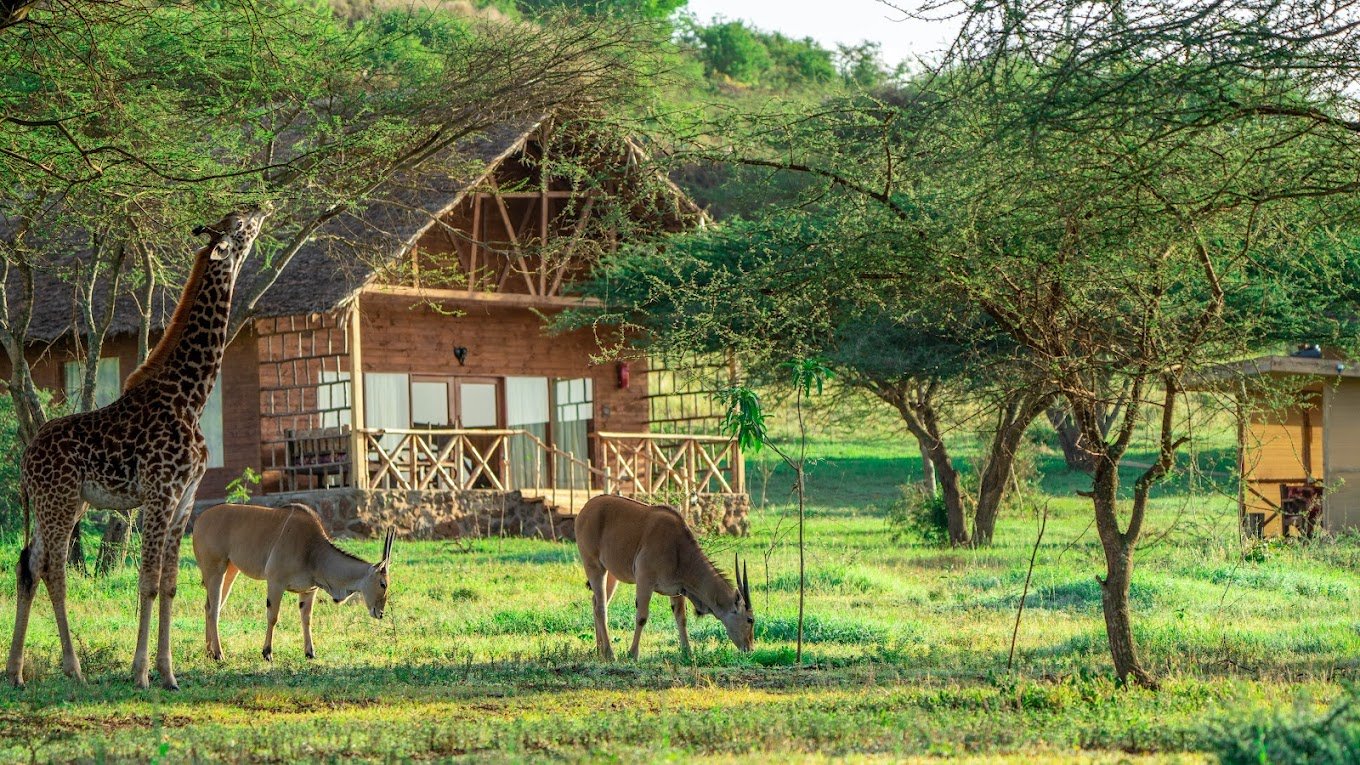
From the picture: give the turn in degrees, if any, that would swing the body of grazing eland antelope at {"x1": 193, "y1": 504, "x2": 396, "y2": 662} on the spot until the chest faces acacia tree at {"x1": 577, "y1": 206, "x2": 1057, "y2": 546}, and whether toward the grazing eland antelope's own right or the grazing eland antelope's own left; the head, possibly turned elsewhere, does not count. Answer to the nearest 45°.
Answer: approximately 45° to the grazing eland antelope's own left

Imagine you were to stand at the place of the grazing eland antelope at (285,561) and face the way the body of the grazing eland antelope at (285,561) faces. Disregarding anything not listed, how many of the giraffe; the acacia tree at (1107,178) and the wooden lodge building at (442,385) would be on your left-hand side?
1

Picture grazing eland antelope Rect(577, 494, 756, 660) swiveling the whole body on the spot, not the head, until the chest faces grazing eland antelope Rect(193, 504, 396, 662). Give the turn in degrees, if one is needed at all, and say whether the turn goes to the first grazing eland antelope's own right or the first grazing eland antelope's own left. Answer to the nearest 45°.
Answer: approximately 180°

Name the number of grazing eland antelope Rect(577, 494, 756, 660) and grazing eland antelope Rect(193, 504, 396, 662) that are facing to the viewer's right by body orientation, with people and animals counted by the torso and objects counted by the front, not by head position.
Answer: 2

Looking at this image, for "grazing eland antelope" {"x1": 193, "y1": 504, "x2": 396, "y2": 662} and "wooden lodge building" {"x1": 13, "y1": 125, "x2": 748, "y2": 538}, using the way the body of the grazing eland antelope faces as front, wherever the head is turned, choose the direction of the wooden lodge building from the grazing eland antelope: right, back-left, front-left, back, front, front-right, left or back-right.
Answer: left

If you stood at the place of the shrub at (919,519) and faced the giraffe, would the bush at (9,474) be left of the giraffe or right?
right

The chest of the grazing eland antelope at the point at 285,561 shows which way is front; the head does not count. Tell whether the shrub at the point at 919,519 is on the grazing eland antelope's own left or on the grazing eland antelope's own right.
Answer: on the grazing eland antelope's own left

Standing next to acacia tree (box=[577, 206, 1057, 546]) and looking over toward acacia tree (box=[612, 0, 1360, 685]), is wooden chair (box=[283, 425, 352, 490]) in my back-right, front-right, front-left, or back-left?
back-right

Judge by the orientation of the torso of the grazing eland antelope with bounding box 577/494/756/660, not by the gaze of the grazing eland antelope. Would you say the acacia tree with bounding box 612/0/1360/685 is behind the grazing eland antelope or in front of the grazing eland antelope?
in front

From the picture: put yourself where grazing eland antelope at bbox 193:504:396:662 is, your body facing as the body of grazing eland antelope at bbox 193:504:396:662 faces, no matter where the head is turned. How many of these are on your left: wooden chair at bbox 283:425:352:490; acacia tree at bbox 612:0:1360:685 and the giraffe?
1

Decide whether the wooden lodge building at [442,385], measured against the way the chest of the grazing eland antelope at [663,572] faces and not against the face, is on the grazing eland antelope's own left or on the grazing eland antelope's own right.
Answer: on the grazing eland antelope's own left

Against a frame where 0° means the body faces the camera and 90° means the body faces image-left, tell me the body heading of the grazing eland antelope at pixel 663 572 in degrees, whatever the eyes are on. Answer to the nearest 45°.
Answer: approximately 270°

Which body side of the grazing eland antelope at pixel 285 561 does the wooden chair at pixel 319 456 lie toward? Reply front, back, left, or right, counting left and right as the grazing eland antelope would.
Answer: left

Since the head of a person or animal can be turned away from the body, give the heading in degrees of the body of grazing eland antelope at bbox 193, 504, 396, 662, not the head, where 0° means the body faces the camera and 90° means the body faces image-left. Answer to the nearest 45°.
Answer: approximately 270°
